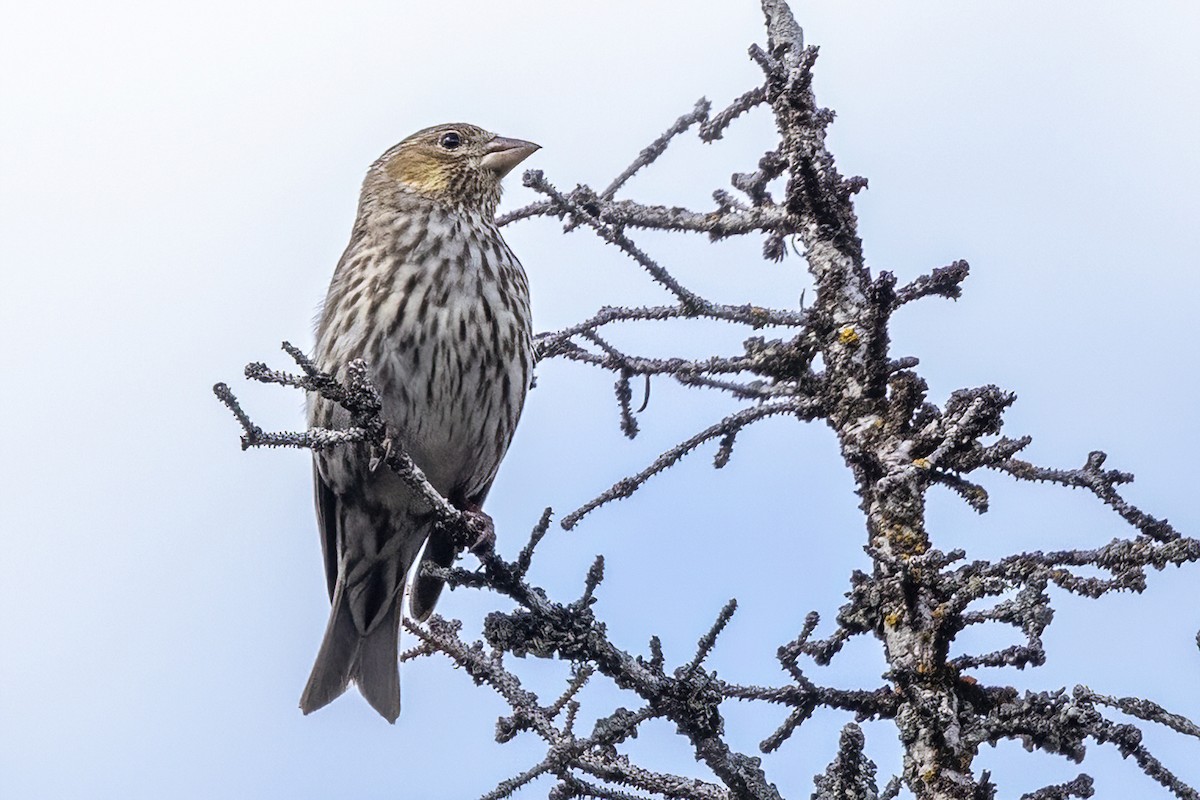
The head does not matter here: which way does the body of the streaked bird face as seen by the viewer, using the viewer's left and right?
facing the viewer and to the right of the viewer
